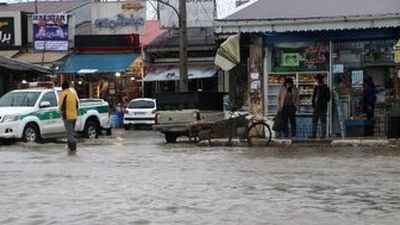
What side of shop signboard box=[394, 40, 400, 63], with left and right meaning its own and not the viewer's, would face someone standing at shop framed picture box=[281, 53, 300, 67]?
right

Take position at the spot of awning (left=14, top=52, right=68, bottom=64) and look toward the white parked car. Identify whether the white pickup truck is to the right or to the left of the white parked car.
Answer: right

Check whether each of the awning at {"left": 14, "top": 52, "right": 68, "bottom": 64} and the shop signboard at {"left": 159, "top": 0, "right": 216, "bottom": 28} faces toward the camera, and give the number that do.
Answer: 2

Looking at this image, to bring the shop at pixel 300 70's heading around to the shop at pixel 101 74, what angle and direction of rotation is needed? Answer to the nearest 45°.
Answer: approximately 135° to its right

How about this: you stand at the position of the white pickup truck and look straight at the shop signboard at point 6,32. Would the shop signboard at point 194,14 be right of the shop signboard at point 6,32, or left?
right

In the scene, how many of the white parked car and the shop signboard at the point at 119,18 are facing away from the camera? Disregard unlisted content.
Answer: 1

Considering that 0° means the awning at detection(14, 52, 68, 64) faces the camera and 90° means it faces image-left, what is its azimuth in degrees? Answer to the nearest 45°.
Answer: approximately 0°

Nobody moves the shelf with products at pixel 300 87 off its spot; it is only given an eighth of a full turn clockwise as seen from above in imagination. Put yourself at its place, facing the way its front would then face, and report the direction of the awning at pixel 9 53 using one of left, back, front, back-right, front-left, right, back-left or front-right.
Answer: right

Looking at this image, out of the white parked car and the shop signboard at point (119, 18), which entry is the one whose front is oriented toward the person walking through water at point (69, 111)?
the shop signboard
